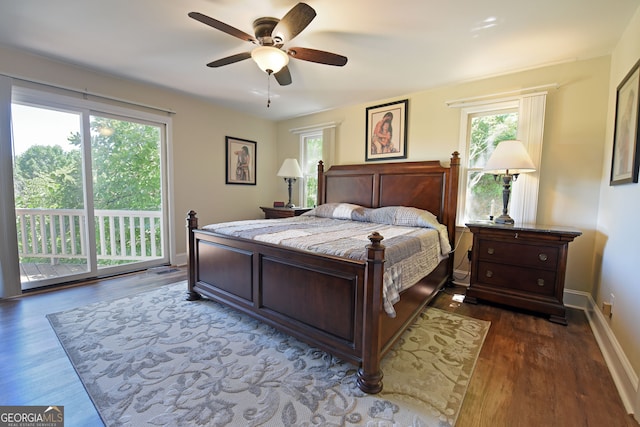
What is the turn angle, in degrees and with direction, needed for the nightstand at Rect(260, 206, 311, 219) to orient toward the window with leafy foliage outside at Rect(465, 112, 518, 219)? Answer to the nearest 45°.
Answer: approximately 90° to its left

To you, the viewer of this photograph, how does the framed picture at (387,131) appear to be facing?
facing the viewer and to the left of the viewer

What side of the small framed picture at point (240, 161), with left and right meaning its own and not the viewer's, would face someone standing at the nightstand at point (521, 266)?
front

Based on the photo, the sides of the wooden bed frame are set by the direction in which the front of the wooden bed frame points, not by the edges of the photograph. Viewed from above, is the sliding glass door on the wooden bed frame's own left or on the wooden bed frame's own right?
on the wooden bed frame's own right

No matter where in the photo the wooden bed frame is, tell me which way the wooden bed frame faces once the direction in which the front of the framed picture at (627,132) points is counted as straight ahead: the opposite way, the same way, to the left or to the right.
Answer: to the left

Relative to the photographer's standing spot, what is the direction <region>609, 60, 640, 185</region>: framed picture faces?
facing to the left of the viewer

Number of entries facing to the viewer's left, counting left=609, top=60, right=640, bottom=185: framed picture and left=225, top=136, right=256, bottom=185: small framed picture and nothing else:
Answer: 1

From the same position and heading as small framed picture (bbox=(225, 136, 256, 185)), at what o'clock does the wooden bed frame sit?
The wooden bed frame is roughly at 1 o'clock from the small framed picture.

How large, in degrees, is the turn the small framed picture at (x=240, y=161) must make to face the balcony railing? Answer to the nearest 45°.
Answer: approximately 90° to its right
